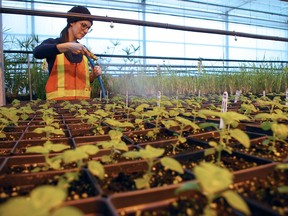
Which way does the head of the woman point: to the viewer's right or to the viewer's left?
to the viewer's right

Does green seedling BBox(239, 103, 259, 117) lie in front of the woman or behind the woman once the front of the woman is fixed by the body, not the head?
in front

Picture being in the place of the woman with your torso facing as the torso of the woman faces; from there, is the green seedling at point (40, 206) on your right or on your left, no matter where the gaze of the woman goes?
on your right

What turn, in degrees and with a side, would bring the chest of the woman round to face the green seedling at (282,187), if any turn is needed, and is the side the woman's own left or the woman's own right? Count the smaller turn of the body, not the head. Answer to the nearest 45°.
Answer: approximately 45° to the woman's own right

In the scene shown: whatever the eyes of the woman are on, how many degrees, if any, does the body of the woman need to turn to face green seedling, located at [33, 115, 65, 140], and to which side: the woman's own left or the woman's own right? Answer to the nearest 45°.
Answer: approximately 45° to the woman's own right

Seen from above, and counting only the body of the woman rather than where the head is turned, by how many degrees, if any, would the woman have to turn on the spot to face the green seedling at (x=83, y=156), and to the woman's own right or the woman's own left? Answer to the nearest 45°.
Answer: approximately 45° to the woman's own right

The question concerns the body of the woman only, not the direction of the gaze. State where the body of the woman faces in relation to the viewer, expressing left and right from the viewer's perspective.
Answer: facing the viewer and to the right of the viewer

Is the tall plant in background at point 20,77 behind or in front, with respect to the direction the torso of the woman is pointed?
behind

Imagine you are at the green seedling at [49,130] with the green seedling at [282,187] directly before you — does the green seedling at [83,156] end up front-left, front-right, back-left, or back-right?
front-right
